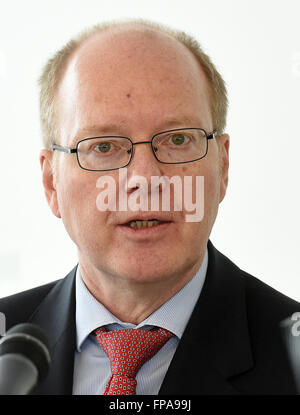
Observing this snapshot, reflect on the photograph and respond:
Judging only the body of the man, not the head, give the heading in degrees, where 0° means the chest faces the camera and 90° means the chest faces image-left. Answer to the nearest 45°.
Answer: approximately 0°

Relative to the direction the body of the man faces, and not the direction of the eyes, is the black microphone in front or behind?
in front

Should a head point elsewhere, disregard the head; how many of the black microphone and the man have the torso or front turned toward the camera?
1

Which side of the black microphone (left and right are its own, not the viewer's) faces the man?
front

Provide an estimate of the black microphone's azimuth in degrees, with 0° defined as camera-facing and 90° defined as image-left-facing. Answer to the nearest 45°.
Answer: approximately 225°
